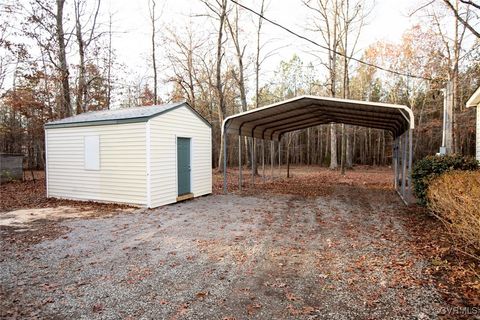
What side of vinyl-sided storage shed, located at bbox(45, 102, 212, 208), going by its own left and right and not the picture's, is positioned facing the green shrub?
front

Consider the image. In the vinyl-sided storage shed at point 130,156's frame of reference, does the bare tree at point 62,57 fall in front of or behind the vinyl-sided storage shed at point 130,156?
behind

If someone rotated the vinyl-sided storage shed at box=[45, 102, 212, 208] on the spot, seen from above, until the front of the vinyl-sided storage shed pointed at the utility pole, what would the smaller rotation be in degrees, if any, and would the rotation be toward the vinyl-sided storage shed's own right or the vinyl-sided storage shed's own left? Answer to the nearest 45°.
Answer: approximately 45° to the vinyl-sided storage shed's own left

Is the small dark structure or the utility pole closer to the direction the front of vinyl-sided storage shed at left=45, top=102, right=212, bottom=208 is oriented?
the utility pole

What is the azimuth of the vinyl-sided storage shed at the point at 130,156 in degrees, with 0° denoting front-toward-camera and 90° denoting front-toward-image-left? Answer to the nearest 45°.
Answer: approximately 315°

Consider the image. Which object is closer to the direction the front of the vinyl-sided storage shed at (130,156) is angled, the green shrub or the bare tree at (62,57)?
the green shrub

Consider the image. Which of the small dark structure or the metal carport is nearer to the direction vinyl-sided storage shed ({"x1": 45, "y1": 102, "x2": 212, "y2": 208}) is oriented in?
the metal carport

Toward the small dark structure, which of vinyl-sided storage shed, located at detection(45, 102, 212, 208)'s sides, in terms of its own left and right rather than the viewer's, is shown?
back

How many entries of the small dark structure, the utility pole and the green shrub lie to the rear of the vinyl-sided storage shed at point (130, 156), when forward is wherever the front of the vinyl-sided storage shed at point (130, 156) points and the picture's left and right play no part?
1

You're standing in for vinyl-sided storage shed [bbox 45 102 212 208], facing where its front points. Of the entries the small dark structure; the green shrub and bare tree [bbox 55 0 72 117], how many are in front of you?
1
